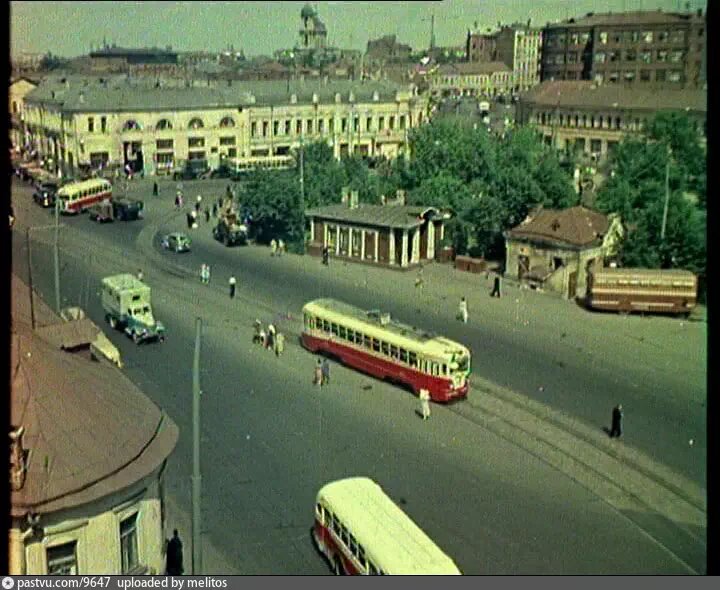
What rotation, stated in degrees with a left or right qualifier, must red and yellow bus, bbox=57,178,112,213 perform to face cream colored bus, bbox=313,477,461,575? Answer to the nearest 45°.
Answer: approximately 45° to its left

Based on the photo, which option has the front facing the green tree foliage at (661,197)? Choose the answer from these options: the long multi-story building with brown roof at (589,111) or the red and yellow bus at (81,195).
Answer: the long multi-story building with brown roof

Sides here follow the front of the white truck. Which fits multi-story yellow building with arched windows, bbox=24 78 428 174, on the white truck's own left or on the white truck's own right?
on the white truck's own left

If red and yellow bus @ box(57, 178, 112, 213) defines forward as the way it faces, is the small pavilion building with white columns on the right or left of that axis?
on its left

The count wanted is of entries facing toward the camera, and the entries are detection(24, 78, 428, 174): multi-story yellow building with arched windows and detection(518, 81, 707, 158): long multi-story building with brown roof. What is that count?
2

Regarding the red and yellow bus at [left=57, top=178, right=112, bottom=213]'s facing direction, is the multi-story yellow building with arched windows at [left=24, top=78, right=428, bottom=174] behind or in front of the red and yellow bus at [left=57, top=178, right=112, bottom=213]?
behind

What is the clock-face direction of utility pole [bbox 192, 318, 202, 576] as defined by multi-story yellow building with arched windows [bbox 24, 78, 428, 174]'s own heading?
The utility pole is roughly at 12 o'clock from the multi-story yellow building with arched windows.

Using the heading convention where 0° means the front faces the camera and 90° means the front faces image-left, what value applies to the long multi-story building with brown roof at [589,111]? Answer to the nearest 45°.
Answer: approximately 0°

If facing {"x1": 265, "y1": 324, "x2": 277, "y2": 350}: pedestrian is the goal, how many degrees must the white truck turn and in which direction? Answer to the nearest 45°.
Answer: approximately 45° to its left
